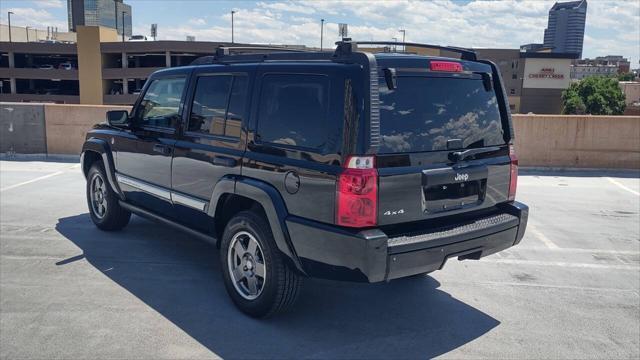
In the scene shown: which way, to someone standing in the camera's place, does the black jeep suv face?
facing away from the viewer and to the left of the viewer

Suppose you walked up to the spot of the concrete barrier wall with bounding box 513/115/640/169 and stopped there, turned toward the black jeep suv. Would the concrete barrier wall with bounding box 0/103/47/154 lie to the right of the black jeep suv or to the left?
right

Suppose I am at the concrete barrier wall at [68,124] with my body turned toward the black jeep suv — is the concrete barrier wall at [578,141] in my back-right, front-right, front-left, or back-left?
front-left

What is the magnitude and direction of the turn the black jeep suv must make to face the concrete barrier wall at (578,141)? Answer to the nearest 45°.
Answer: approximately 90° to its right

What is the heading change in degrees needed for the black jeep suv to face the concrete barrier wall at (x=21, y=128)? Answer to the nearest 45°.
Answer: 0° — it already faces it

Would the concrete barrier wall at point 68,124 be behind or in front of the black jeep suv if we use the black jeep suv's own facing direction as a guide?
in front
